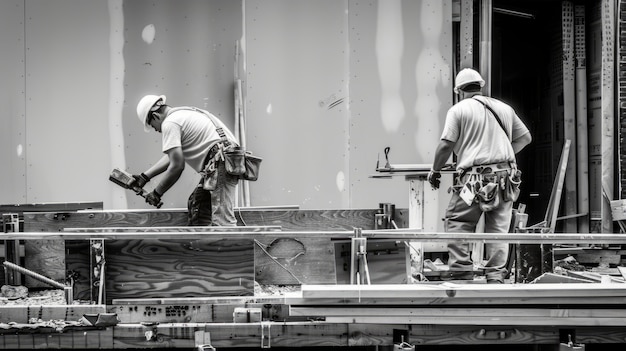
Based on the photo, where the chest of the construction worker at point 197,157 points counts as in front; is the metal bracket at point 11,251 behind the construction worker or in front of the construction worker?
in front

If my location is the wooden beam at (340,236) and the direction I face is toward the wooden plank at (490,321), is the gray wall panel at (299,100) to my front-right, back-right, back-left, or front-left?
back-left

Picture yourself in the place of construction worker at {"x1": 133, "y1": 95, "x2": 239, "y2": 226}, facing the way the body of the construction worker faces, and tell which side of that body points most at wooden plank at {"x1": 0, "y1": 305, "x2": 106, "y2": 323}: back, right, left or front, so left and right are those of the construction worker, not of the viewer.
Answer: left

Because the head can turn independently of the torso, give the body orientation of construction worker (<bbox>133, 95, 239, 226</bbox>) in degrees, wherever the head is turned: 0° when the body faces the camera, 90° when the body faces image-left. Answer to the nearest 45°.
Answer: approximately 90°

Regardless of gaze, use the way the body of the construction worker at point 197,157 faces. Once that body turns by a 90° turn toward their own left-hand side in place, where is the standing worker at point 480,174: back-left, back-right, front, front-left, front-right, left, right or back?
left

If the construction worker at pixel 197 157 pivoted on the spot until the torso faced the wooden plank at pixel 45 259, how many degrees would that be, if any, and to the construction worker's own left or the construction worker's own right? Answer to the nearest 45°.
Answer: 0° — they already face it

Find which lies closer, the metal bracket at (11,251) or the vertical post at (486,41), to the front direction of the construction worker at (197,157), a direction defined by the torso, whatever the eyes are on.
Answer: the metal bracket

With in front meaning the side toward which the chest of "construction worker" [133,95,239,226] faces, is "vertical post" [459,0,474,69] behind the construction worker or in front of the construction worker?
behind

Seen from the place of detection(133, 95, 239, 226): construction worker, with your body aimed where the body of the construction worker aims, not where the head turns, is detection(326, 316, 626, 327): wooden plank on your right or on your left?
on your left

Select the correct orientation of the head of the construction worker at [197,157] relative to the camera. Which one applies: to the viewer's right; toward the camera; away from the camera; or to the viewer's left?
to the viewer's left

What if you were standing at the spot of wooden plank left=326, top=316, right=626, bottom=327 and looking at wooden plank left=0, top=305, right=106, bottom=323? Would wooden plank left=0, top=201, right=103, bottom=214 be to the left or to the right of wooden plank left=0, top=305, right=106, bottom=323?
right

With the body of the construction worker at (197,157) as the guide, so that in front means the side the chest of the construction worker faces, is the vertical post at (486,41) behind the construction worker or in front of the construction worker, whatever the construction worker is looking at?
behind
